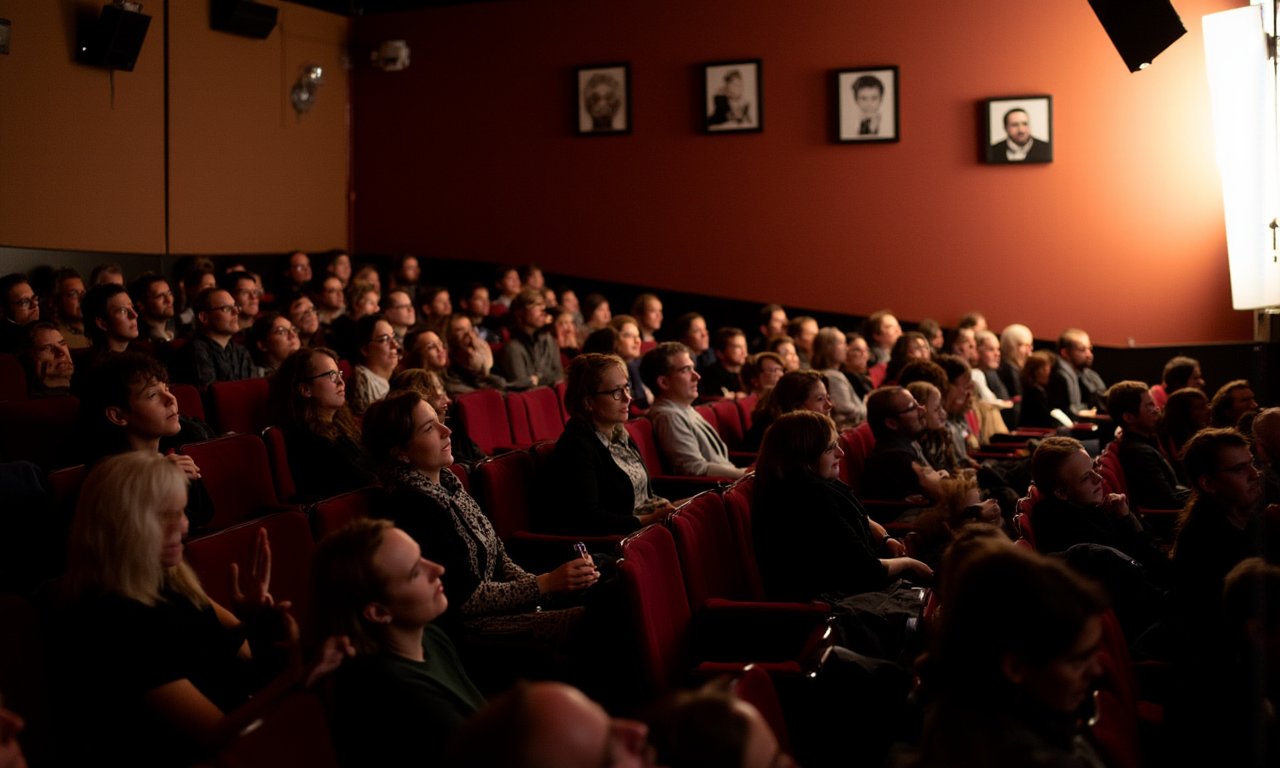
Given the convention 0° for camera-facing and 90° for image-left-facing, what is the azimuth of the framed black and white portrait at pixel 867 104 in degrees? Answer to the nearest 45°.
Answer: approximately 0°

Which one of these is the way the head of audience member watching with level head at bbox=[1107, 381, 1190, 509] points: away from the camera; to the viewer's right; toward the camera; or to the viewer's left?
to the viewer's right

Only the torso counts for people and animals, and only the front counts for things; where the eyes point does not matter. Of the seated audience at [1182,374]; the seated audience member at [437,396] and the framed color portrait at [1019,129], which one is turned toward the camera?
the framed color portrait

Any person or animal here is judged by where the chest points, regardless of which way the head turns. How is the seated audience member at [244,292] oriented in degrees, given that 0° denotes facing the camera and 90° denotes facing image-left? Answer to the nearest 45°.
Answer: approximately 315°

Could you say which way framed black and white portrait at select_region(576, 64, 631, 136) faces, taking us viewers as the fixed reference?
facing the viewer

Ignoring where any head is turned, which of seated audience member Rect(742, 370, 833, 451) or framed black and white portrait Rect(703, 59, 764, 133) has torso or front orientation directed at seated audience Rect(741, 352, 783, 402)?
the framed black and white portrait

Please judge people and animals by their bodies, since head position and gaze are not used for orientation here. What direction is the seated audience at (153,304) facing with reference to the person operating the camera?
facing the viewer and to the right of the viewer

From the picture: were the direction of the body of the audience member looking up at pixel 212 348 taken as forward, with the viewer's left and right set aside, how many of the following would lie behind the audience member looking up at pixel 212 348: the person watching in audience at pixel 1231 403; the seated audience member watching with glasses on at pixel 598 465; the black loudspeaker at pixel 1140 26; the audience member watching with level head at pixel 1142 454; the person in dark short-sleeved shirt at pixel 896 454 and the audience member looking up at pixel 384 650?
0

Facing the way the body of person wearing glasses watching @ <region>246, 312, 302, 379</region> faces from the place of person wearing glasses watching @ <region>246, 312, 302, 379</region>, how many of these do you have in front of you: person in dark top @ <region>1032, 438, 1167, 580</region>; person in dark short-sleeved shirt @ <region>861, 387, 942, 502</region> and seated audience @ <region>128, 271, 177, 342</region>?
2

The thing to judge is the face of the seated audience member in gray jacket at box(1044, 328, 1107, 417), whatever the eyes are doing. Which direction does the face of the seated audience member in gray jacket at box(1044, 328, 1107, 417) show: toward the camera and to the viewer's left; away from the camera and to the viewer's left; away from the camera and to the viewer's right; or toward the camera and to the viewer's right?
toward the camera and to the viewer's right

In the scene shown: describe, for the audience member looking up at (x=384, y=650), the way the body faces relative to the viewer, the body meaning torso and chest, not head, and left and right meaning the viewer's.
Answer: facing to the right of the viewer
